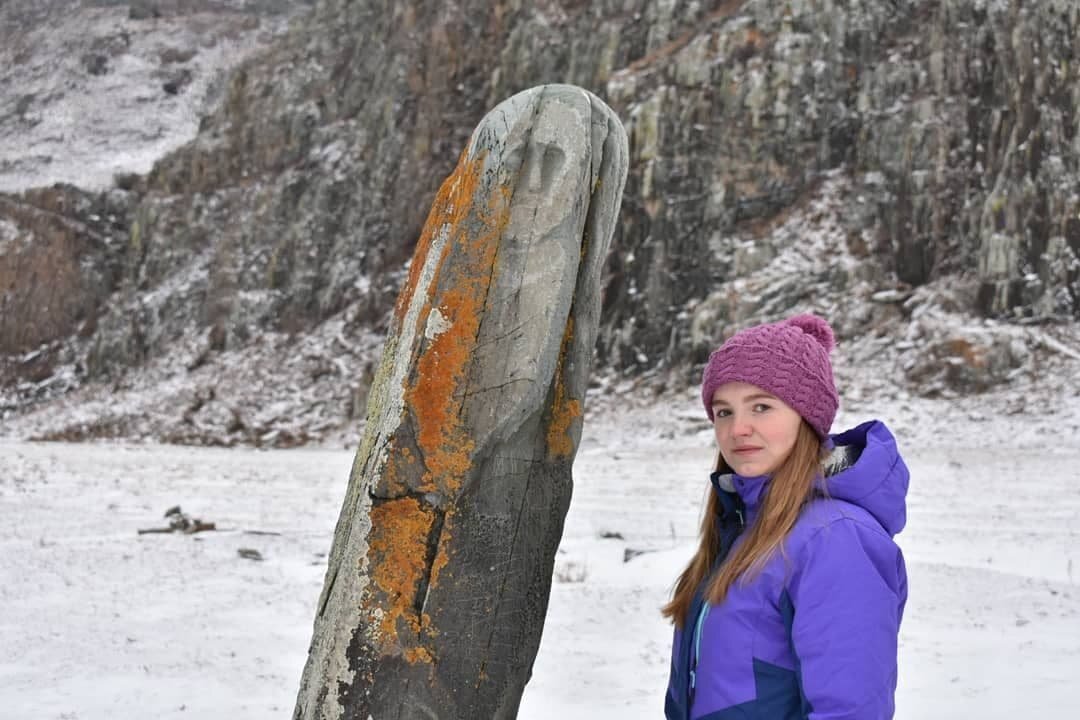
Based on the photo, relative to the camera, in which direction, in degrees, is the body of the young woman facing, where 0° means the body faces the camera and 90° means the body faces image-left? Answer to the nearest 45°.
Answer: approximately 45°

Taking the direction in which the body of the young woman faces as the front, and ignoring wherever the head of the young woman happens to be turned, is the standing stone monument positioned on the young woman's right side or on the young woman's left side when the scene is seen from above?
on the young woman's right side
